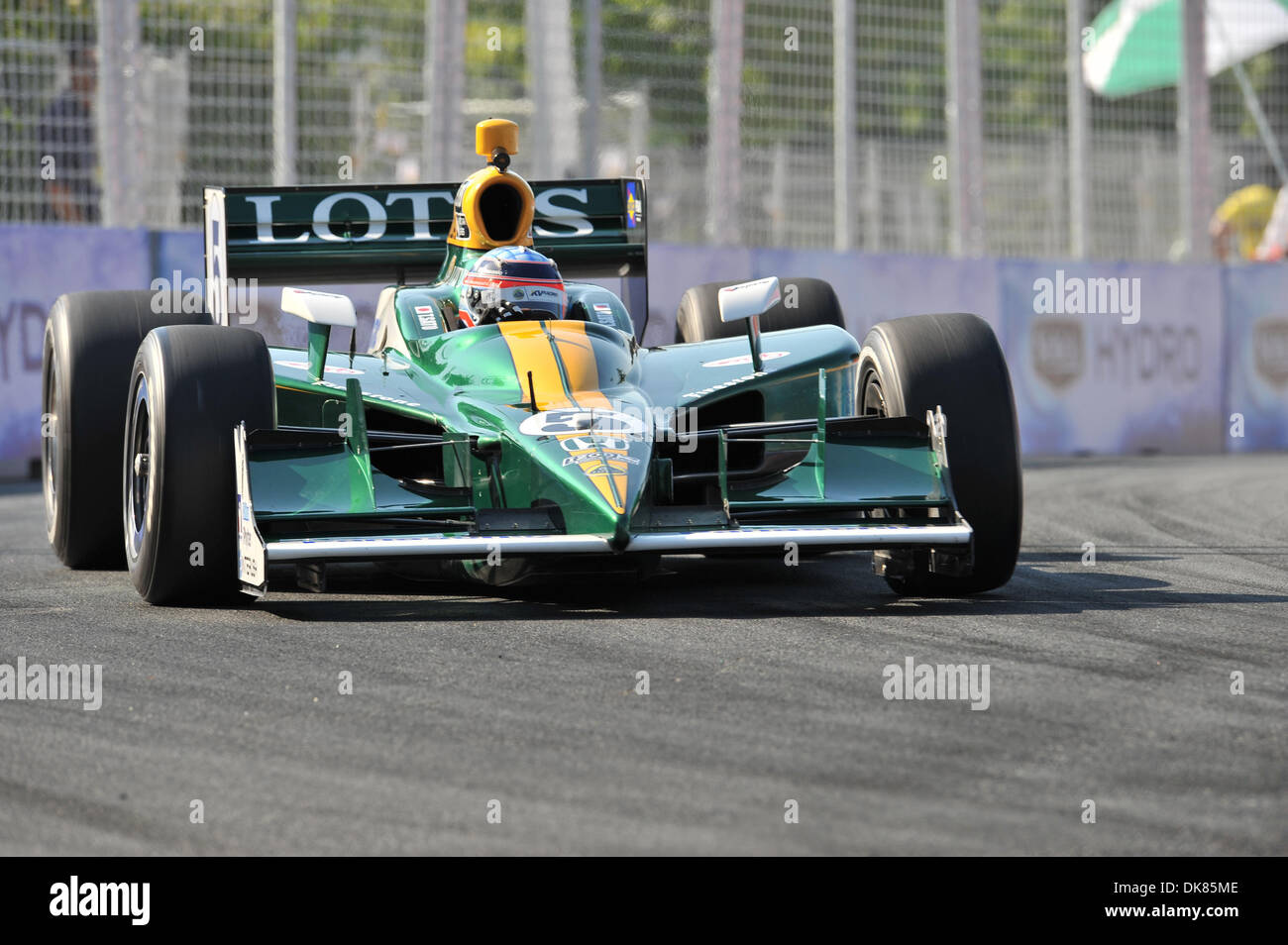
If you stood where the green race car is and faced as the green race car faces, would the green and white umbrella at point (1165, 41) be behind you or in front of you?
behind

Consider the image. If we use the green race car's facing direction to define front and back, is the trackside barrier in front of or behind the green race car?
behind

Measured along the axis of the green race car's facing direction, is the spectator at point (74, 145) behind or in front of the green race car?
behind

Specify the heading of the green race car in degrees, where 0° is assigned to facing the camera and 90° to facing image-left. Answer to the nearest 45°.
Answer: approximately 0°

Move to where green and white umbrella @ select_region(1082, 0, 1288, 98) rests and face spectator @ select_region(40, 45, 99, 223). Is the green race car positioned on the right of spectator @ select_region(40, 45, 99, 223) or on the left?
left
